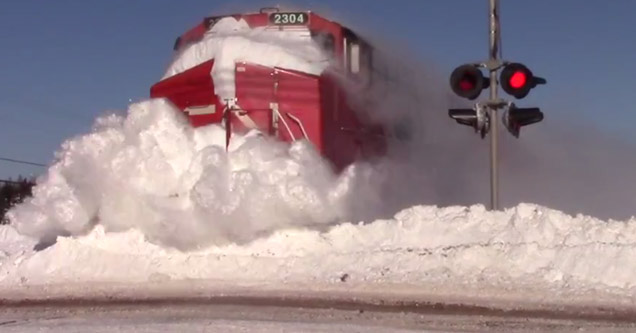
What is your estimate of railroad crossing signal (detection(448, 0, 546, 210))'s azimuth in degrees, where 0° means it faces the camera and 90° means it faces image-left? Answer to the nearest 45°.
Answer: approximately 0°

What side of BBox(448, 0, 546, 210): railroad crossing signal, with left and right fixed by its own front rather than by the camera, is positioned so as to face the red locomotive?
right

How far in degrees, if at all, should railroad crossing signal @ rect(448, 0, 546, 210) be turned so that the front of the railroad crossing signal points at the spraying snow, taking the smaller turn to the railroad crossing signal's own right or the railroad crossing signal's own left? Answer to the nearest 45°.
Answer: approximately 90° to the railroad crossing signal's own right

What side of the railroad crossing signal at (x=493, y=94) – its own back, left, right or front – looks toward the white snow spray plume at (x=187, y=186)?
right
